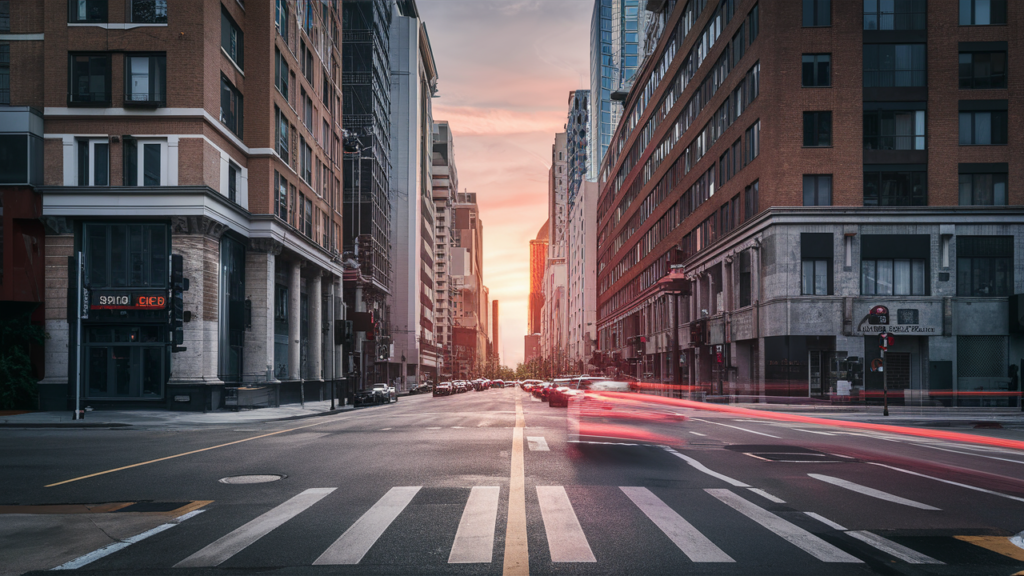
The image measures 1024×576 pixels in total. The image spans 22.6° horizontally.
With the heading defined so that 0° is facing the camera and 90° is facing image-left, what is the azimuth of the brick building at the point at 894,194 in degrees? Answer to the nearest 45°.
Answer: approximately 0°

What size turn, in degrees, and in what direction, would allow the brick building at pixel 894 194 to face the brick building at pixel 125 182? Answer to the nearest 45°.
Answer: approximately 45° to its right

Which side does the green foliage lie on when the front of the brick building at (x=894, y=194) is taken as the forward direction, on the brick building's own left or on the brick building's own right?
on the brick building's own right

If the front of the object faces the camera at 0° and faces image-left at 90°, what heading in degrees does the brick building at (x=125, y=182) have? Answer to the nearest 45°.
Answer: approximately 0°

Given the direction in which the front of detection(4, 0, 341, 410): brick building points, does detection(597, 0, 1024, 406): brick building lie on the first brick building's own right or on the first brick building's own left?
on the first brick building's own left

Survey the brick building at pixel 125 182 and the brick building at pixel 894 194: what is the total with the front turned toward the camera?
2
